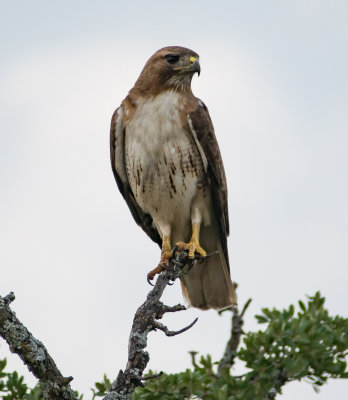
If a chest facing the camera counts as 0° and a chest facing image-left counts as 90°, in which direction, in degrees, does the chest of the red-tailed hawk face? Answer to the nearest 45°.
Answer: approximately 0°
